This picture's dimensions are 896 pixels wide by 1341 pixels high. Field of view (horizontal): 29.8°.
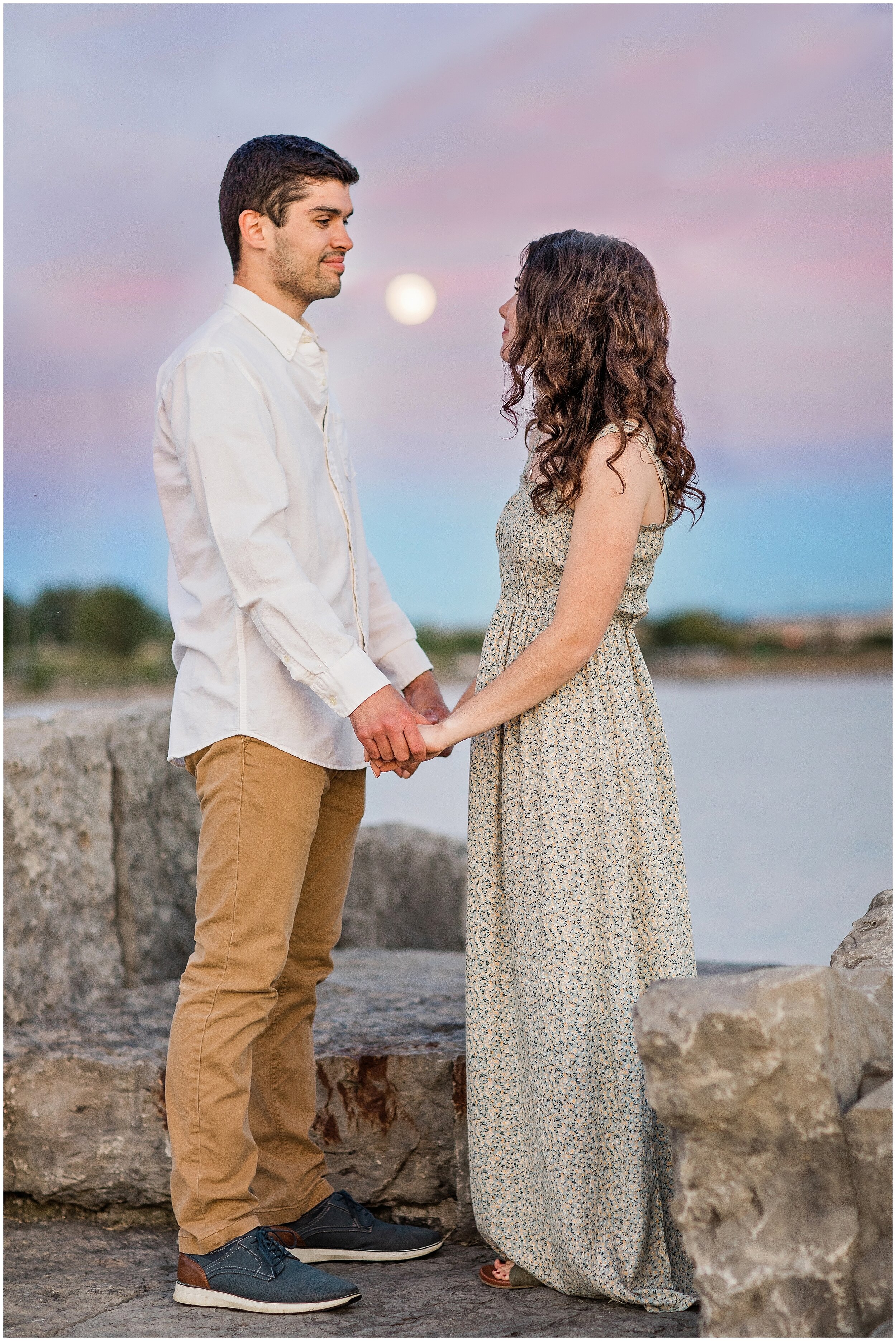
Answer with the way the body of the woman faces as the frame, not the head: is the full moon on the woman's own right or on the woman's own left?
on the woman's own right

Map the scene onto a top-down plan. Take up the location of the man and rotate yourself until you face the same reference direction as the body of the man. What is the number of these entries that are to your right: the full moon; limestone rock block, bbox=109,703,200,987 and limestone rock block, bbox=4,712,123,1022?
0

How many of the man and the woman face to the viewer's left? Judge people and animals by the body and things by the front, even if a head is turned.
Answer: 1

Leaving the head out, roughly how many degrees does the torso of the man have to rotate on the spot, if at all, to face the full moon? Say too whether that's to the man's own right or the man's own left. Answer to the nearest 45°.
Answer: approximately 90° to the man's own left

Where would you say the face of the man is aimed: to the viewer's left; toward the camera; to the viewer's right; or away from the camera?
to the viewer's right

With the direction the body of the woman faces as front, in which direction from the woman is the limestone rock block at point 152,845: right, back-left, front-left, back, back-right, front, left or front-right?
front-right

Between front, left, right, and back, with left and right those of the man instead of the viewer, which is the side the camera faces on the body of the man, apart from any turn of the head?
right

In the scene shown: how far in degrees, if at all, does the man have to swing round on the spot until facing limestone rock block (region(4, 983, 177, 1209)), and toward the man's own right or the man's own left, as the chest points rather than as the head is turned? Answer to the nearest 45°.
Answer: approximately 135° to the man's own left

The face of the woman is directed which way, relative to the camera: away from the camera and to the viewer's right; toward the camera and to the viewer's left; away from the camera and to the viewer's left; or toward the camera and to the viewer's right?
away from the camera and to the viewer's left

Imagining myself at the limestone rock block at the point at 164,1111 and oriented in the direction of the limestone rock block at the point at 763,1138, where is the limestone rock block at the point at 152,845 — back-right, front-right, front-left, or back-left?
back-left

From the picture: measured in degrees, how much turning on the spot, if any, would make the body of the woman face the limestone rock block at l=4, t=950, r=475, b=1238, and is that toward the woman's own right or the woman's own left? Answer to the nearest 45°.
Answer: approximately 45° to the woman's own right

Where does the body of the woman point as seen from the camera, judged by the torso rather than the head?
to the viewer's left

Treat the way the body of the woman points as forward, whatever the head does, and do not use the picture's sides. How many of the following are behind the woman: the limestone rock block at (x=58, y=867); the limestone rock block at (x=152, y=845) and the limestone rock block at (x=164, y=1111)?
0

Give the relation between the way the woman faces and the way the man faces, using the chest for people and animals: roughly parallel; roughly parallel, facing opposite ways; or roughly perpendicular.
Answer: roughly parallel, facing opposite ways
